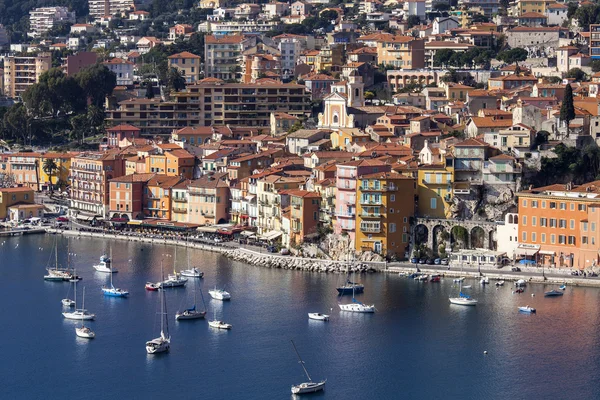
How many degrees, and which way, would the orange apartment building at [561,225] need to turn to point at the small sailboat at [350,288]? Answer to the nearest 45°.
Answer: approximately 45° to its right

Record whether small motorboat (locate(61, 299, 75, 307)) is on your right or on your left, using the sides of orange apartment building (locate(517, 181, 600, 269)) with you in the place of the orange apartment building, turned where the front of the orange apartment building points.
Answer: on your right

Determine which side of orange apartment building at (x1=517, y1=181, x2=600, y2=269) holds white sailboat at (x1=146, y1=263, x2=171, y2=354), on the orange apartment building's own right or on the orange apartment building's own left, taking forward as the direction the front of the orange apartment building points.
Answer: on the orange apartment building's own right

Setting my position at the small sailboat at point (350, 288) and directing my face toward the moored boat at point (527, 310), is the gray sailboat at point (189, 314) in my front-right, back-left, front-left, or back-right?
back-right

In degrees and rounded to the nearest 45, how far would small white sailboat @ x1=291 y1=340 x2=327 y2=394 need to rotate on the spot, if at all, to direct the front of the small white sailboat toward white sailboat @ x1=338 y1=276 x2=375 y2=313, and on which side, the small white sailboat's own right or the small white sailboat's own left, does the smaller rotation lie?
approximately 45° to the small white sailboat's own left

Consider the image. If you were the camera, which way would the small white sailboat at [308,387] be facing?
facing away from the viewer and to the right of the viewer

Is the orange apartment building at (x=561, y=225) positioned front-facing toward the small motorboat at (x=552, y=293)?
yes

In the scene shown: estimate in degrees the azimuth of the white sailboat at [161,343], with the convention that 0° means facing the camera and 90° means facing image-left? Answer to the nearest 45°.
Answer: approximately 225°

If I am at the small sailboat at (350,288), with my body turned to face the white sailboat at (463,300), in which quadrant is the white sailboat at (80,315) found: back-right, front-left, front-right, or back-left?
back-right

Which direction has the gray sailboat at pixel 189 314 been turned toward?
to the viewer's right

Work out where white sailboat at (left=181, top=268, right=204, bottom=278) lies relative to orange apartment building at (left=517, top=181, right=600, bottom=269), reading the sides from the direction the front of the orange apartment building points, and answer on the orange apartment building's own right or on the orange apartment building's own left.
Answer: on the orange apartment building's own right

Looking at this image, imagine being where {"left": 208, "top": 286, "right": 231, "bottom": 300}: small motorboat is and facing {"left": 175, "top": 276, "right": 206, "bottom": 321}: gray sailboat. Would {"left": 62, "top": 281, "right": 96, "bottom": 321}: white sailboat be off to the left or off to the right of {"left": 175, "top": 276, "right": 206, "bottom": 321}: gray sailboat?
right
